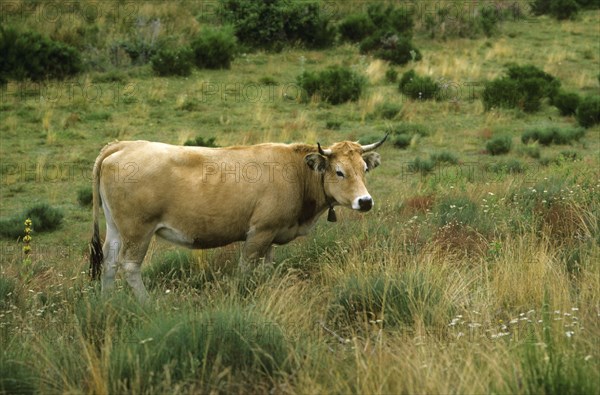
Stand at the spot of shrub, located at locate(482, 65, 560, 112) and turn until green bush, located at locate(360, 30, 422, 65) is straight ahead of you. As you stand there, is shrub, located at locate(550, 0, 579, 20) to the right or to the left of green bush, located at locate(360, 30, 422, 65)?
right

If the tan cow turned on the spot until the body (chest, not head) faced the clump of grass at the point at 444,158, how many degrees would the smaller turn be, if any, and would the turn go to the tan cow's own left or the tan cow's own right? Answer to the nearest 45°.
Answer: approximately 45° to the tan cow's own left

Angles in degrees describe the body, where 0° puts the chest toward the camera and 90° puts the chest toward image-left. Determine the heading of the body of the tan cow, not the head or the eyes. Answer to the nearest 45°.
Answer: approximately 270°

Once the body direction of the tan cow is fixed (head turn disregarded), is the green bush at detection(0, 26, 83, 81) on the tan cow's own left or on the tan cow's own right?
on the tan cow's own left

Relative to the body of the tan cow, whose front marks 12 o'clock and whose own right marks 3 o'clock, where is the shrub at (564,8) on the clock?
The shrub is roughly at 10 o'clock from the tan cow.

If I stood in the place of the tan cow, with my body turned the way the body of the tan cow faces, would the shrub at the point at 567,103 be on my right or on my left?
on my left

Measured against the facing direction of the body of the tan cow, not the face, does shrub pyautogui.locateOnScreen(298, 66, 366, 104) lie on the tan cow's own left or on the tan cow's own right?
on the tan cow's own left

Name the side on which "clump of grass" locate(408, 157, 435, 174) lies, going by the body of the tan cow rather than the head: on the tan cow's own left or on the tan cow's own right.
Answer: on the tan cow's own left
